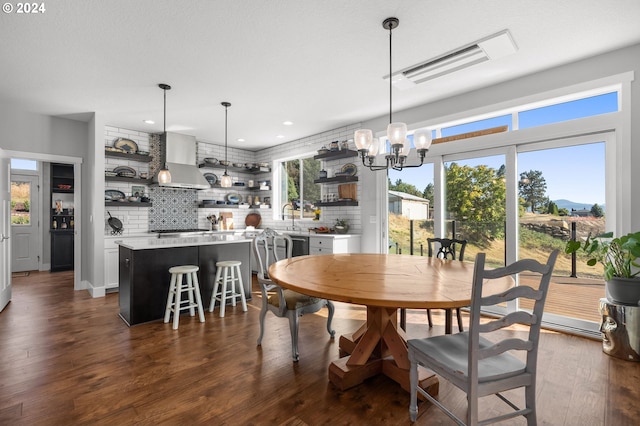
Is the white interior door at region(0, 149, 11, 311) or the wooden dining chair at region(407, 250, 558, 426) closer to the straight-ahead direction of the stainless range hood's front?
the wooden dining chair

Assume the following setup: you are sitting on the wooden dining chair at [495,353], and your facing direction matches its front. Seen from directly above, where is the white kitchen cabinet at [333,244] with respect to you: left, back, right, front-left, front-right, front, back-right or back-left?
front

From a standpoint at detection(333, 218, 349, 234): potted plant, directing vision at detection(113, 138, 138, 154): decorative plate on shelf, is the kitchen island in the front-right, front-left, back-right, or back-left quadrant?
front-left

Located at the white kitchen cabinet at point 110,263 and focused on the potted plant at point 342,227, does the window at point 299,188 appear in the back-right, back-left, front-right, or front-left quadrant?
front-left

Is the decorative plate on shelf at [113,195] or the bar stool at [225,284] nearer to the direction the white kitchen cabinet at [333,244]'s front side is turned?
the bar stool

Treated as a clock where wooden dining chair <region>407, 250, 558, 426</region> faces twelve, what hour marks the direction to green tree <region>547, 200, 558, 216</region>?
The green tree is roughly at 2 o'clock from the wooden dining chair.

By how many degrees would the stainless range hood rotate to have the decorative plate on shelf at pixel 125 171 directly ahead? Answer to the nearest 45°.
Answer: approximately 135° to its right

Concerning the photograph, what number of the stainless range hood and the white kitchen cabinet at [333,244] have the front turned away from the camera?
0

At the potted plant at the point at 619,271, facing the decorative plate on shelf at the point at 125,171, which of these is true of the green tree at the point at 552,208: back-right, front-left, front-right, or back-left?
front-right

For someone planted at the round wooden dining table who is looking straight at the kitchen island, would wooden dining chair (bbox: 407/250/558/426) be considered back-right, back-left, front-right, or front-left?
back-left

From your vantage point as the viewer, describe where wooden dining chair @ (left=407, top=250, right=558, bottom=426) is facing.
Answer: facing away from the viewer and to the left of the viewer

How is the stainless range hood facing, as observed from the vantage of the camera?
facing the viewer and to the right of the viewer

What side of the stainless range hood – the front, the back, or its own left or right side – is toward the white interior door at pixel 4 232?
right

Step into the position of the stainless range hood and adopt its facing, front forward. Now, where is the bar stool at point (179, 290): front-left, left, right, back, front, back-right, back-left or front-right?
front-right

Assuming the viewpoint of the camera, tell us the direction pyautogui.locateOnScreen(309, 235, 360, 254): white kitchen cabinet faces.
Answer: facing the viewer and to the left of the viewer

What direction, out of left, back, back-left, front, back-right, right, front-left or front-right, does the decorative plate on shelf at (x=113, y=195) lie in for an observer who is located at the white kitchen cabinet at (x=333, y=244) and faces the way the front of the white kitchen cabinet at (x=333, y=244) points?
front-right

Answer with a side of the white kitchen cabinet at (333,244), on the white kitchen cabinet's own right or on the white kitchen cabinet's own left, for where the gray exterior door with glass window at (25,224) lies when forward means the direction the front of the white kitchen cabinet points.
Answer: on the white kitchen cabinet's own right
